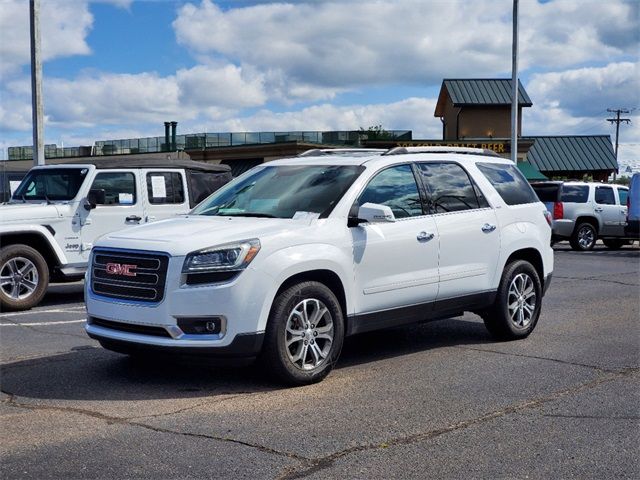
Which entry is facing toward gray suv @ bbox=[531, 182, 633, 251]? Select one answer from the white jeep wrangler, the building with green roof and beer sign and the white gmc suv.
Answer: the building with green roof and beer sign

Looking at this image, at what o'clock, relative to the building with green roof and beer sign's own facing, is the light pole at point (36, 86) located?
The light pole is roughly at 1 o'clock from the building with green roof and beer sign.

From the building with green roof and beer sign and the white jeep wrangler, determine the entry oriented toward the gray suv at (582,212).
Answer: the building with green roof and beer sign

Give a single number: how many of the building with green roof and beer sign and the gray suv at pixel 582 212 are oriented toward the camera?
1

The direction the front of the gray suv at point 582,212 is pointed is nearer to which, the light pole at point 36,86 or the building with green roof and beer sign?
the building with green roof and beer sign

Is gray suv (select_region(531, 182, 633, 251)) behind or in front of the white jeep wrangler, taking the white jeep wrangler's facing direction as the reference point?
behind

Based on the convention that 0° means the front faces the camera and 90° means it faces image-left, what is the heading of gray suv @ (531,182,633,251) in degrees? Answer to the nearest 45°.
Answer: approximately 225°

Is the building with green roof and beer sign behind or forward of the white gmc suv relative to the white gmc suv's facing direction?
behind

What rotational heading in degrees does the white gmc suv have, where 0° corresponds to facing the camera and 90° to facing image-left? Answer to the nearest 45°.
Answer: approximately 45°

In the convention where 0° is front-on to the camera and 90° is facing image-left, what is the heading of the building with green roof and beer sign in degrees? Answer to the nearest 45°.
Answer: approximately 0°
